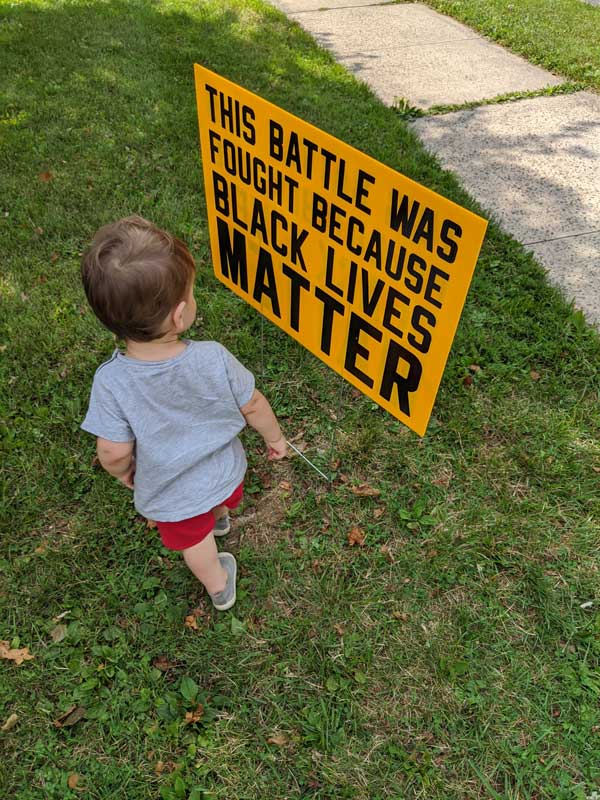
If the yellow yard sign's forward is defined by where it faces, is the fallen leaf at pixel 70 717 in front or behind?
in front

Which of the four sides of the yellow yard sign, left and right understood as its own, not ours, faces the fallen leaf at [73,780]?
front

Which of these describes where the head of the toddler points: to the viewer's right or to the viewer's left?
to the viewer's right

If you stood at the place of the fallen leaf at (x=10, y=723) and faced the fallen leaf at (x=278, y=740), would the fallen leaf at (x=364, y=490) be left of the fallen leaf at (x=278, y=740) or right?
left

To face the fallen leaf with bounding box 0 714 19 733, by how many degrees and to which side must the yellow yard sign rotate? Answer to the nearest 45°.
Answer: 0° — it already faces it

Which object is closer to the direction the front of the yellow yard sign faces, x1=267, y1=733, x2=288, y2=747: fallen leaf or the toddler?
the toddler

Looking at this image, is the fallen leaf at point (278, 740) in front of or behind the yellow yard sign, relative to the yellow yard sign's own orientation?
in front

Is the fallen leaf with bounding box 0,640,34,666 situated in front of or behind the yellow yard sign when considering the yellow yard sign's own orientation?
in front

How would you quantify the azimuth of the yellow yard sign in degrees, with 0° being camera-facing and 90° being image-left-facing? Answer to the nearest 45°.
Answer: approximately 45°
